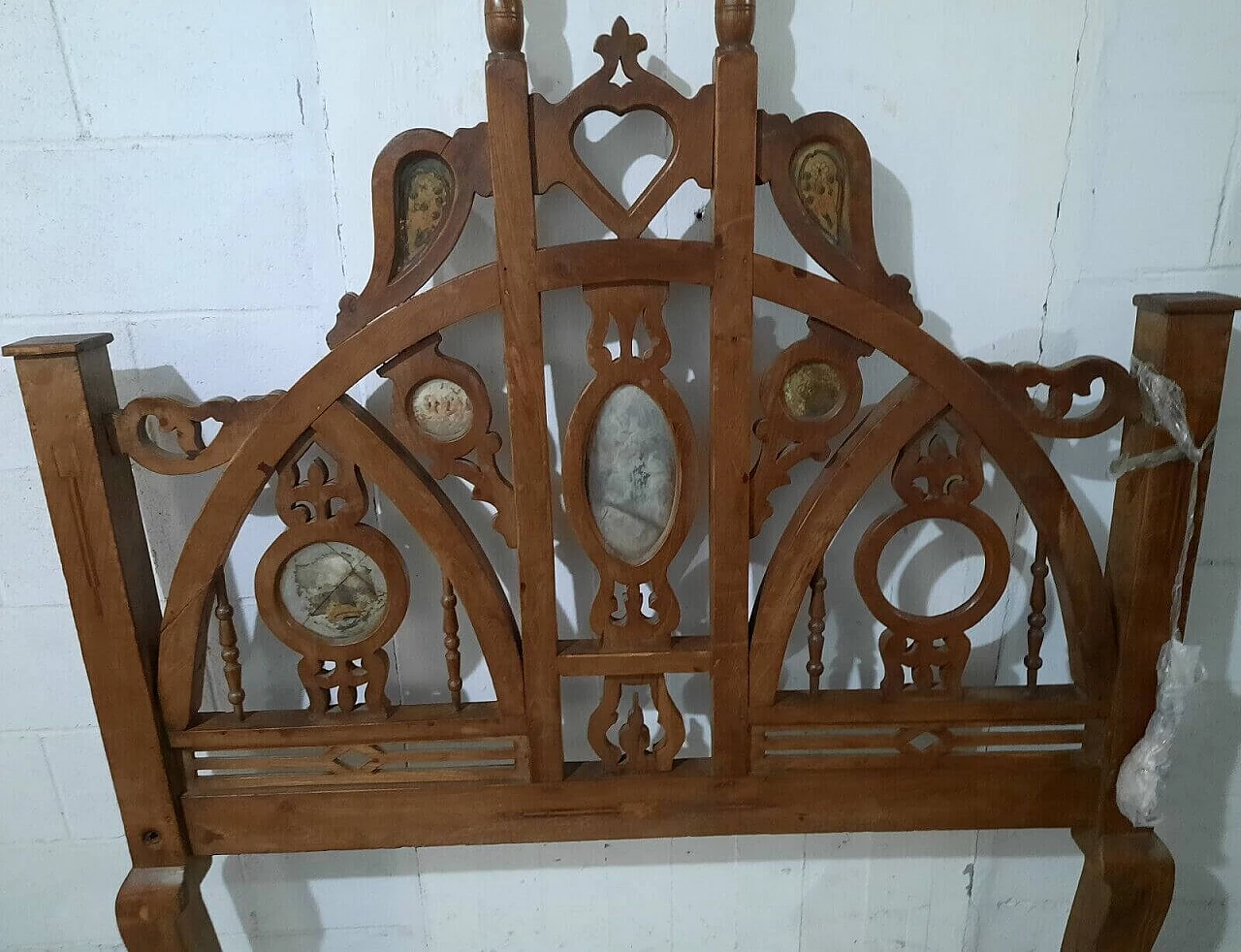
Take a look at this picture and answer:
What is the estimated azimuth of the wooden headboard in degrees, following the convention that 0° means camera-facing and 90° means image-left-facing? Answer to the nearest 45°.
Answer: approximately 0°
